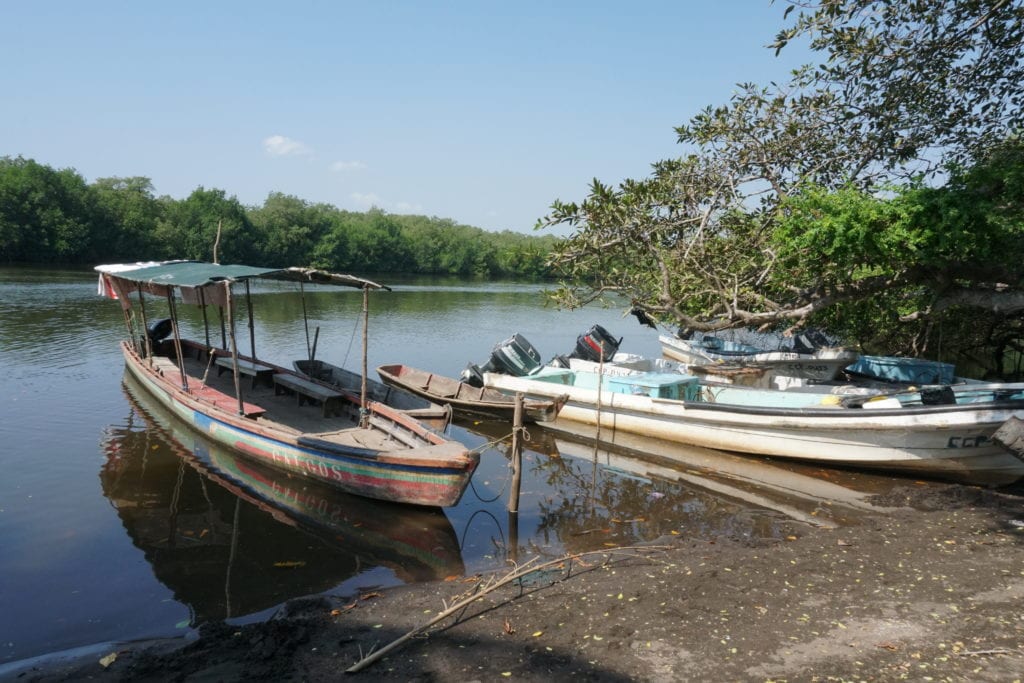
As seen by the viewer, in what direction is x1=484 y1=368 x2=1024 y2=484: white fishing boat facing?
to the viewer's right

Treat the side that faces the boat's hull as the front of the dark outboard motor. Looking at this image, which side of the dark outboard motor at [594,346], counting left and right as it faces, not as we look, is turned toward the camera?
right

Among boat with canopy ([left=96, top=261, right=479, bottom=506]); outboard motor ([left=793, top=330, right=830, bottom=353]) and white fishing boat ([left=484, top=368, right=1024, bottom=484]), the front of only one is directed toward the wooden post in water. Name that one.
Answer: the boat with canopy

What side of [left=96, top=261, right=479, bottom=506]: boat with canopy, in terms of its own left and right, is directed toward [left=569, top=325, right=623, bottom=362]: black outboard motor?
left

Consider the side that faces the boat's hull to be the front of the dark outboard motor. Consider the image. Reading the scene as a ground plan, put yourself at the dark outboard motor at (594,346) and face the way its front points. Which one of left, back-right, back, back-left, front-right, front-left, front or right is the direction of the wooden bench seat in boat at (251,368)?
back-right
